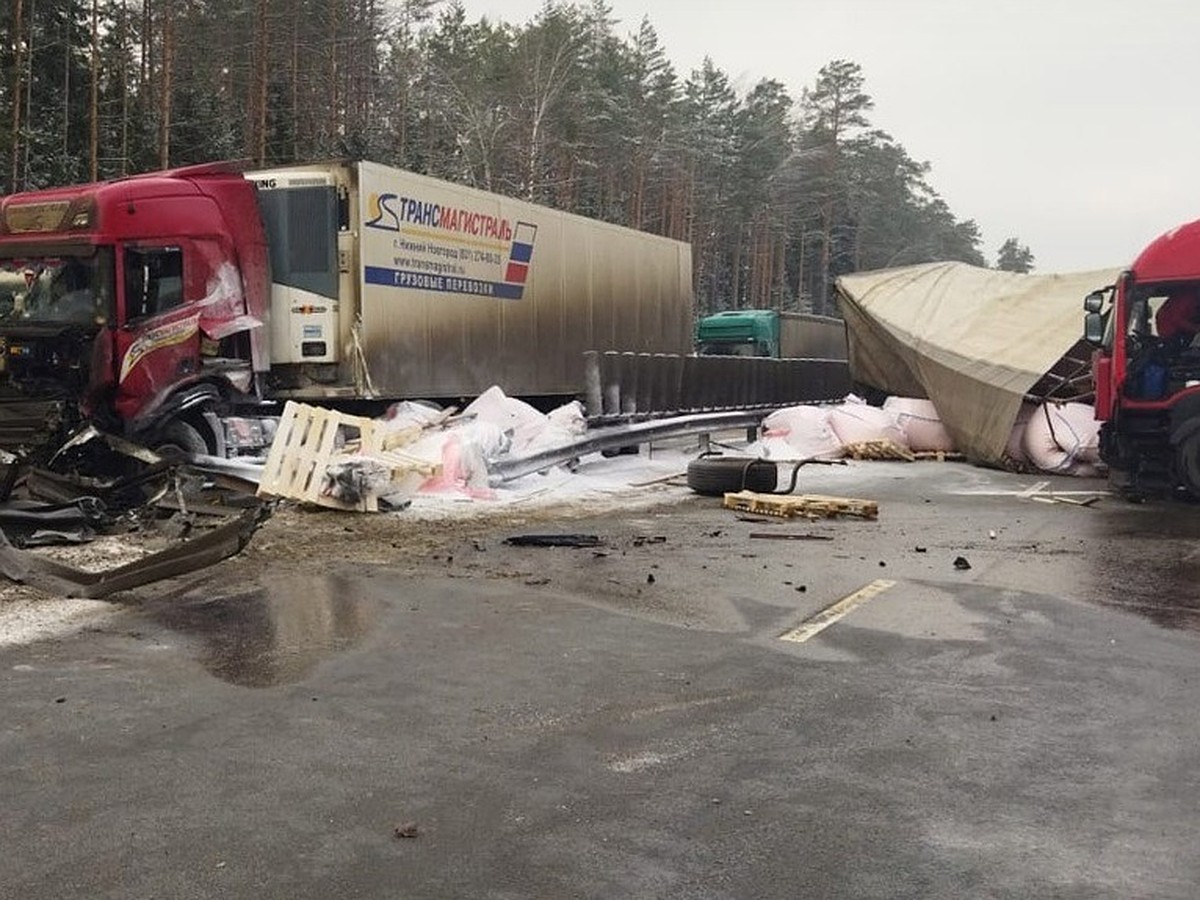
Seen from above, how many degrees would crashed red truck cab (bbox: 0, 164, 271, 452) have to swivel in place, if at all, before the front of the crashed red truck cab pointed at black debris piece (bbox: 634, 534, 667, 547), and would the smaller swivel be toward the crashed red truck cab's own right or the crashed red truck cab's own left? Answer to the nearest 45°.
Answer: approximately 90° to the crashed red truck cab's own left

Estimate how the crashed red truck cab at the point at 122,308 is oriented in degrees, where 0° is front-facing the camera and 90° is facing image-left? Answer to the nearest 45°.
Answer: approximately 45°

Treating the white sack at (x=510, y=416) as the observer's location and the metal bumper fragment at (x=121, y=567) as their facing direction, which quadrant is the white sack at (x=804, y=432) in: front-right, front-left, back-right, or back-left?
back-left

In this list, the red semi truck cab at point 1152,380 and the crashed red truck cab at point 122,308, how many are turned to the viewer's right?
0

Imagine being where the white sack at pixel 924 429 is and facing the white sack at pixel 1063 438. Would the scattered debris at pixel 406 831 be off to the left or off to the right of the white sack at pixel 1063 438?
right

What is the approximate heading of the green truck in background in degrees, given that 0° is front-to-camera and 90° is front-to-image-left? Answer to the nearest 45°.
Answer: approximately 45°

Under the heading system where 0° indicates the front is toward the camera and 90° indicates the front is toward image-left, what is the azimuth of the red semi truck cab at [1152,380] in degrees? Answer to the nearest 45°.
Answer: approximately 90°

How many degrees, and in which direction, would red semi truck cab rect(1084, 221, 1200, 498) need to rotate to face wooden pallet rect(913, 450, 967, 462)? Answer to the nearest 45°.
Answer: approximately 45° to its right

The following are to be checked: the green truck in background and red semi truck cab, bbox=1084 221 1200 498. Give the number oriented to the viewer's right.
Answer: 0

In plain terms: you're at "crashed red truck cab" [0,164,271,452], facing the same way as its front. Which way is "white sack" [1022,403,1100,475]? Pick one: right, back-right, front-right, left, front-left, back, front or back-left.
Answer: back-left

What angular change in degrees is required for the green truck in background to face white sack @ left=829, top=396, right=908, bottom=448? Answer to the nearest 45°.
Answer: approximately 45° to its left

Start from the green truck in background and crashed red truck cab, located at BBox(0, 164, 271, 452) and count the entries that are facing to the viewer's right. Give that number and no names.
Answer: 0

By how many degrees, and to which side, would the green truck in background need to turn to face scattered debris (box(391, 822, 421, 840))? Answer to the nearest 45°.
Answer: approximately 45° to its left

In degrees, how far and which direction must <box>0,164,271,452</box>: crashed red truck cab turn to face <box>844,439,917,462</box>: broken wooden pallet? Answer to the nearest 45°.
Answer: approximately 135° to its left
